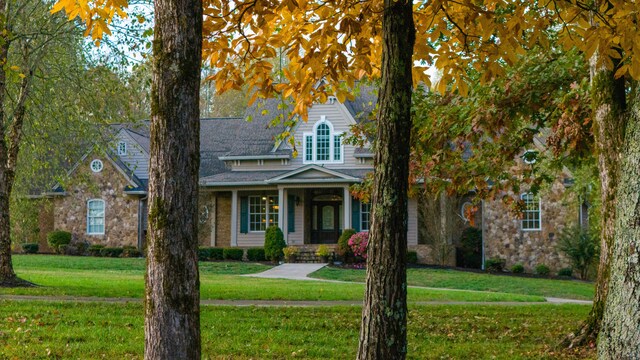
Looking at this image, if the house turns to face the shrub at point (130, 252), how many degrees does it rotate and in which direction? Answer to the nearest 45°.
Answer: approximately 90° to its right

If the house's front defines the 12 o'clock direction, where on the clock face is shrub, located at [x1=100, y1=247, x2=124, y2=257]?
The shrub is roughly at 3 o'clock from the house.

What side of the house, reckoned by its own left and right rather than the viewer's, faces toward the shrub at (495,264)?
left

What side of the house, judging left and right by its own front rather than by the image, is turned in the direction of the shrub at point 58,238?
right

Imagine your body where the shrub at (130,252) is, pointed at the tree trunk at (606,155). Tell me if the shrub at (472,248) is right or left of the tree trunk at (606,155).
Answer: left

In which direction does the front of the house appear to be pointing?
toward the camera

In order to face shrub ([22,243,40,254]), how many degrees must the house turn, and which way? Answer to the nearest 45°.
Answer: approximately 90° to its right

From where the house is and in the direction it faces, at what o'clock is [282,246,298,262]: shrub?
The shrub is roughly at 12 o'clock from the house.

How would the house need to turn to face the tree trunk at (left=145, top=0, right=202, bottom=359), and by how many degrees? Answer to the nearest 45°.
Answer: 0° — it already faces it

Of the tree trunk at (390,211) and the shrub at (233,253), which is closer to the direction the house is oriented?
the tree trunk

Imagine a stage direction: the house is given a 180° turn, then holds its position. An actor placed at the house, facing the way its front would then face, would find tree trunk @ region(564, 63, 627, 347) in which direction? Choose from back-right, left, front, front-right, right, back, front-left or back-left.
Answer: back

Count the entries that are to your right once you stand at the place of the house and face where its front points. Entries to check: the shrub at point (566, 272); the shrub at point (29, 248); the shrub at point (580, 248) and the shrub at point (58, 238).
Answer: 2

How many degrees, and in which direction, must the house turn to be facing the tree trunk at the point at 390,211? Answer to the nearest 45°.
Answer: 0° — it already faces it
